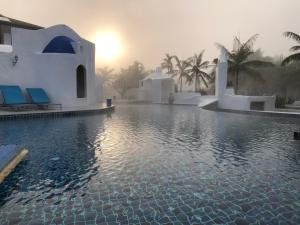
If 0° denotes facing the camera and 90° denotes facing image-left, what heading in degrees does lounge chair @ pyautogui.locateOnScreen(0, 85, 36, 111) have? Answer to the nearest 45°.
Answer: approximately 315°

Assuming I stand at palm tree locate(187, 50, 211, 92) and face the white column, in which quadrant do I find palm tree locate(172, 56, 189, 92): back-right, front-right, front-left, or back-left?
back-right

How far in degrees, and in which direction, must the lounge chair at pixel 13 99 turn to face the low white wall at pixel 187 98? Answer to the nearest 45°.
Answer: approximately 45° to its left

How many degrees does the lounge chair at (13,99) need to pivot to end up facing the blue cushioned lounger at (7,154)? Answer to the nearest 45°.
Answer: approximately 45° to its right

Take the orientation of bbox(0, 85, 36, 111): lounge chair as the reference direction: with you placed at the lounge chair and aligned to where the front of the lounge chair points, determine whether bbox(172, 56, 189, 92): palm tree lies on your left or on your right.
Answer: on your left

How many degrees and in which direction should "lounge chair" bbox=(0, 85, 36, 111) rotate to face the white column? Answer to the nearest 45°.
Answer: approximately 45° to its left

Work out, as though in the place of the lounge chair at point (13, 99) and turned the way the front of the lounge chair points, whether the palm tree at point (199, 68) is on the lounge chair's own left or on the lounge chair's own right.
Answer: on the lounge chair's own left

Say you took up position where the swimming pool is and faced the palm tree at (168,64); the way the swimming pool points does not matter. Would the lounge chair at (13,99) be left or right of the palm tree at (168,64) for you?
left
